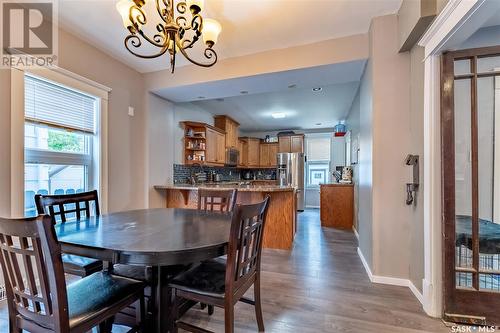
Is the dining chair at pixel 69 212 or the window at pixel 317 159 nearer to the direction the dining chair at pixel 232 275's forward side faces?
the dining chair

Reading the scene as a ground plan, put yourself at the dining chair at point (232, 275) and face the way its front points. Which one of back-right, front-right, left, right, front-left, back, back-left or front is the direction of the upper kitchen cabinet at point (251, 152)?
front-right

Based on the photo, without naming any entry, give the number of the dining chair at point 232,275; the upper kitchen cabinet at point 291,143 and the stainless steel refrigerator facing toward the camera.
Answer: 2

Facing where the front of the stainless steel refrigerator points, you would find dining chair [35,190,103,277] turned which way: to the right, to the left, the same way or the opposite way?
to the left

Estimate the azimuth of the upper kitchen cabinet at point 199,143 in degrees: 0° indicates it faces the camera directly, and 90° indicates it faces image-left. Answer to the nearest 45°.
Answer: approximately 315°

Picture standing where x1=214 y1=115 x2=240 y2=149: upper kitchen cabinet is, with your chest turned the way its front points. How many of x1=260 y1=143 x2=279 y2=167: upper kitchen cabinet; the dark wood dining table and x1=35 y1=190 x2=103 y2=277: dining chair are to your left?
1

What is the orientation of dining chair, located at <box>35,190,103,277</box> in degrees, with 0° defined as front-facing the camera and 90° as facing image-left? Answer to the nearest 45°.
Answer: approximately 315°

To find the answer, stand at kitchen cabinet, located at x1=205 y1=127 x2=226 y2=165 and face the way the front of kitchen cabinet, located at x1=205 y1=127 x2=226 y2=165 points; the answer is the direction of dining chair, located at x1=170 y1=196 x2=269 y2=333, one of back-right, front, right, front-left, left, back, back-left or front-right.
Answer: front-right

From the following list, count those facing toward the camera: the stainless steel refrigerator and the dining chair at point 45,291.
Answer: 1

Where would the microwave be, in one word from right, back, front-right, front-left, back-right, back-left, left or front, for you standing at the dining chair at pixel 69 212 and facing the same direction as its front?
left

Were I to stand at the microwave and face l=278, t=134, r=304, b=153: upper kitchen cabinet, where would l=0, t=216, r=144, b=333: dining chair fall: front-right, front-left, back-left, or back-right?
back-right

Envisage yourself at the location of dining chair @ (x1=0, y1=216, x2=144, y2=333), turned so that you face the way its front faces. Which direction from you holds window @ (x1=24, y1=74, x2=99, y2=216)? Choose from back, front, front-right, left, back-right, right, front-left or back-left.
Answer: front-left

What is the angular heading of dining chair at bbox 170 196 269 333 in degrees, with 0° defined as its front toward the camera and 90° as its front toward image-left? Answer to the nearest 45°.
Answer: approximately 135°

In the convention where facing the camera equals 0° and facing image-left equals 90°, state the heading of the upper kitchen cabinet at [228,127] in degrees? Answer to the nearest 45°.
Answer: approximately 315°

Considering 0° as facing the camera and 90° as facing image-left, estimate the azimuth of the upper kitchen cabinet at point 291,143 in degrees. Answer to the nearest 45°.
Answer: approximately 0°
